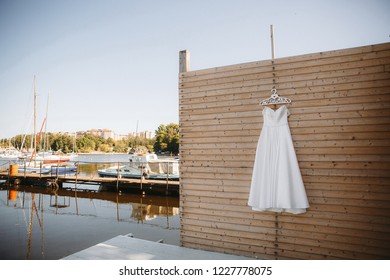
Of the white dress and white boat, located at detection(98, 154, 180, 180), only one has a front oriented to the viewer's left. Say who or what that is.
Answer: the white boat

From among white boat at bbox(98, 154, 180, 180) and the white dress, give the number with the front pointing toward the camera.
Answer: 1

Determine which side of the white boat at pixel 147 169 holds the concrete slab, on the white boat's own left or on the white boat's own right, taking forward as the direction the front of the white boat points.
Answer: on the white boat's own left

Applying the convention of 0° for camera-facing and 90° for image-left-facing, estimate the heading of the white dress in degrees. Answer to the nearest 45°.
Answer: approximately 0°

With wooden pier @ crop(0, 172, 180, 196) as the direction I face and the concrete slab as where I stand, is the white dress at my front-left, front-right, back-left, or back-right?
back-right

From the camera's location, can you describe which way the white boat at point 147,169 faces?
facing to the left of the viewer

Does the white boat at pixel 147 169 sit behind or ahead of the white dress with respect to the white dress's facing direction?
behind

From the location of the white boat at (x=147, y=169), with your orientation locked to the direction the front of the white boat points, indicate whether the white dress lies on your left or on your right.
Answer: on your left
